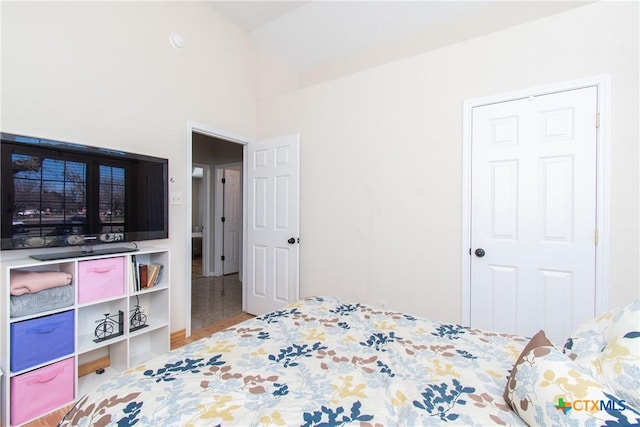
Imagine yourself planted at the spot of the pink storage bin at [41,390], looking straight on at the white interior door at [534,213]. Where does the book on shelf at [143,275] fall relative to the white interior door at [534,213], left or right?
left

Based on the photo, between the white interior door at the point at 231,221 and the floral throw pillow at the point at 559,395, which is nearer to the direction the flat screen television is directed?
the floral throw pillow

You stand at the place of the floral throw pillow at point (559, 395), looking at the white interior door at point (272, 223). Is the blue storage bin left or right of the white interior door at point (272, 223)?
left

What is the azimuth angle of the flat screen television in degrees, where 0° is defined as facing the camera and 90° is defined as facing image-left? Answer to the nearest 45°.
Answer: approximately 315°

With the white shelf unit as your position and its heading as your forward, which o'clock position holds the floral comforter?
The floral comforter is roughly at 1 o'clock from the white shelf unit.

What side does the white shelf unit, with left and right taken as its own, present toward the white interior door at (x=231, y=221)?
left

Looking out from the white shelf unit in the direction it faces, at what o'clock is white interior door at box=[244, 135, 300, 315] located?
The white interior door is roughly at 10 o'clock from the white shelf unit.
